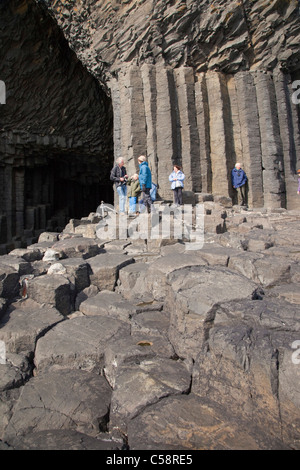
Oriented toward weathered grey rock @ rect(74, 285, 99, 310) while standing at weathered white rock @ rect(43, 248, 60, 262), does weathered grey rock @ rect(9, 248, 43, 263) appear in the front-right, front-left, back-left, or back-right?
back-right

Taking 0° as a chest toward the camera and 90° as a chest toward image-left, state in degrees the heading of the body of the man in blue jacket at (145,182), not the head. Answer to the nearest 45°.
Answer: approximately 90°

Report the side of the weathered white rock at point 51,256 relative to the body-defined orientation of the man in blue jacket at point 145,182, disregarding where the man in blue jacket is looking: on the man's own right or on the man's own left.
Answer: on the man's own left

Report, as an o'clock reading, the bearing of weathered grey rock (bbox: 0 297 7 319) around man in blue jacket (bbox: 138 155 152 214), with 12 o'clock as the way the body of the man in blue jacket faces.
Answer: The weathered grey rock is roughly at 10 o'clock from the man in blue jacket.

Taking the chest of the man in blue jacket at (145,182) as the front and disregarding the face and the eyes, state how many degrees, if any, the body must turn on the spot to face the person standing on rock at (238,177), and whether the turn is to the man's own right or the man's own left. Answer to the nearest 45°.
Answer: approximately 135° to the man's own right

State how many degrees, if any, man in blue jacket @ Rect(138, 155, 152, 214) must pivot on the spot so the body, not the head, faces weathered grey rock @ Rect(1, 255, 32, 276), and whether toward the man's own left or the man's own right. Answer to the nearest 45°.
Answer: approximately 45° to the man's own left
